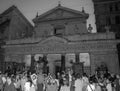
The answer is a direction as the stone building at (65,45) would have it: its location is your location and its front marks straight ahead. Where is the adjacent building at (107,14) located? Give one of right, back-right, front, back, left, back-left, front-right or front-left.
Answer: back-left

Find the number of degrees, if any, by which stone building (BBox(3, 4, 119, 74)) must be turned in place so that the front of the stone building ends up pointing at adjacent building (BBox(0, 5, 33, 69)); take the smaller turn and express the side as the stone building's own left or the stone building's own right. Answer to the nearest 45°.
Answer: approximately 135° to the stone building's own right

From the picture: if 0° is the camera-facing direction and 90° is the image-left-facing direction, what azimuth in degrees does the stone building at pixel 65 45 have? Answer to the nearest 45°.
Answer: approximately 0°
